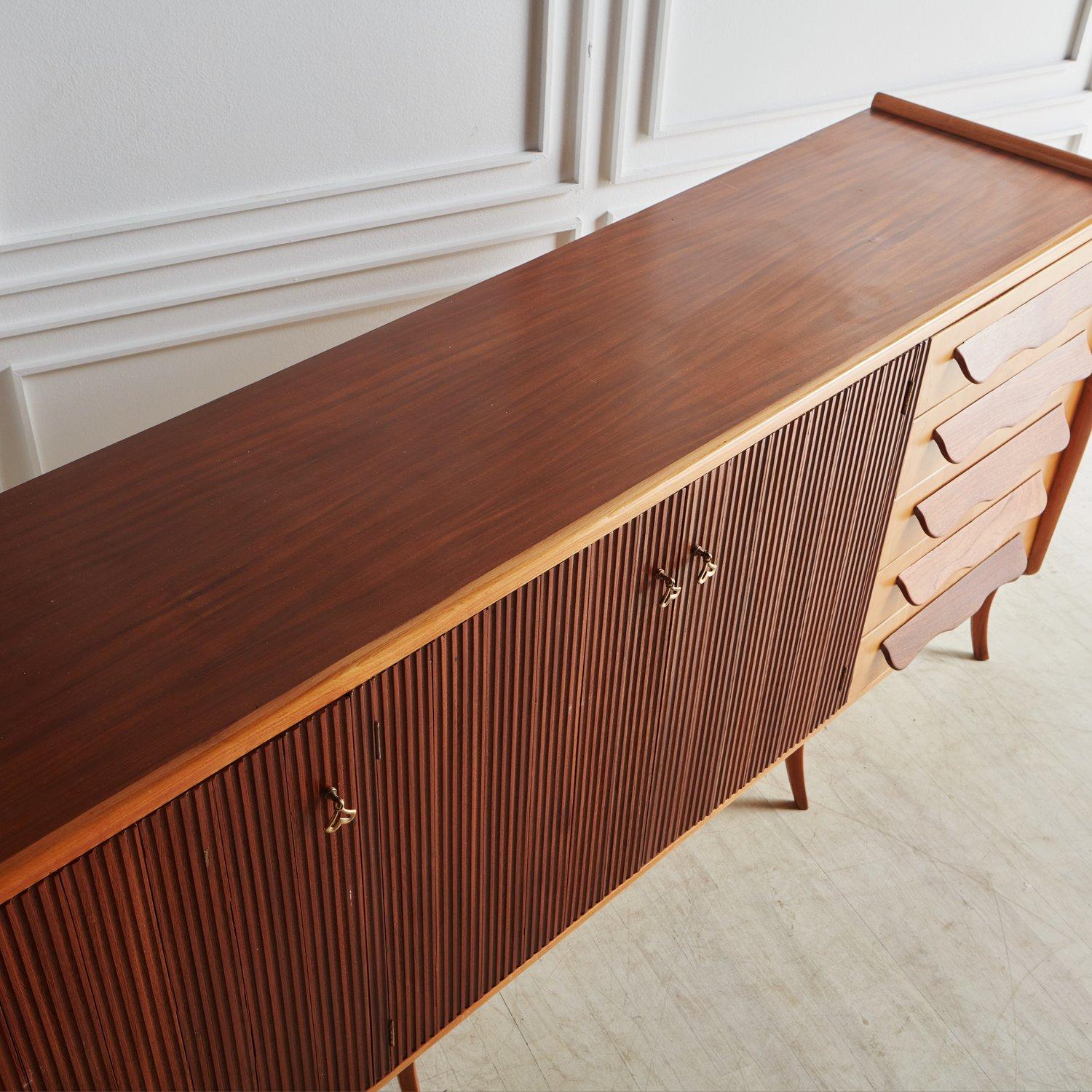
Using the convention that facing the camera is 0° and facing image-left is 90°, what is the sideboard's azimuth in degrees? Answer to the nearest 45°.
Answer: approximately 315°
